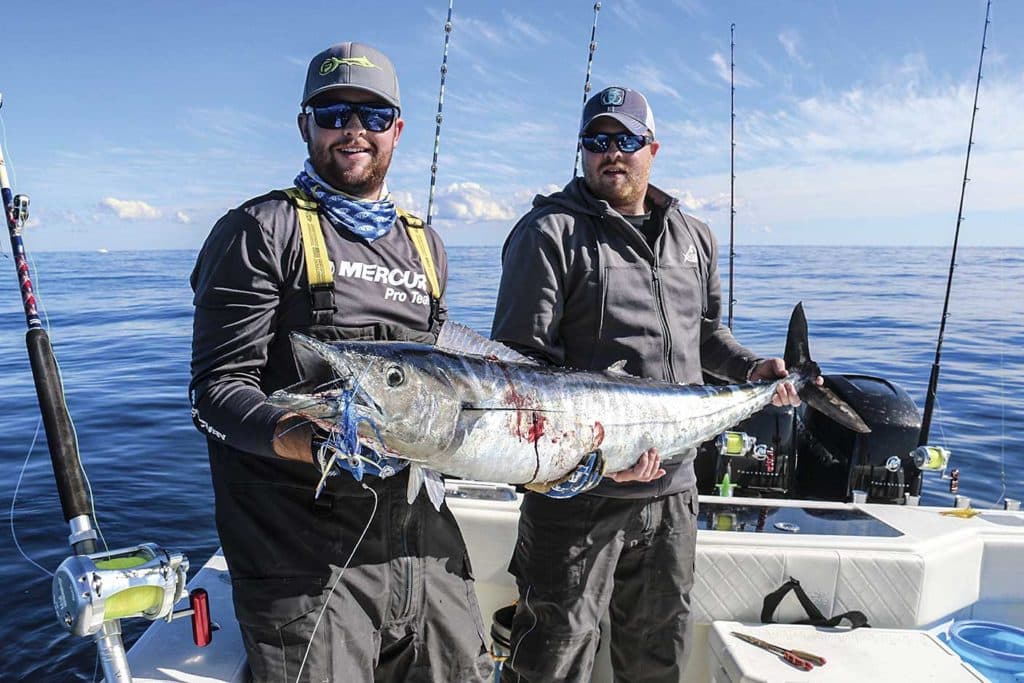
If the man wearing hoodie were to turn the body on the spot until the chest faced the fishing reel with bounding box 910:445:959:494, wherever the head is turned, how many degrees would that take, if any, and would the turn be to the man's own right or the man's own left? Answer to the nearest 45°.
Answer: approximately 90° to the man's own left

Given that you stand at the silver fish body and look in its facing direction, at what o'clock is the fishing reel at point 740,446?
The fishing reel is roughly at 4 o'clock from the silver fish body.

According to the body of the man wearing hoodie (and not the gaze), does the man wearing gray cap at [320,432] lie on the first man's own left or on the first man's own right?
on the first man's own right

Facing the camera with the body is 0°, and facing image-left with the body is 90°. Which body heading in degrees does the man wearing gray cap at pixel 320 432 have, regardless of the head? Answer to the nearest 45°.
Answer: approximately 315°

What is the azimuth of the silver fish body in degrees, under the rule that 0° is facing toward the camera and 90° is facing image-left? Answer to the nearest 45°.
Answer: approximately 90°

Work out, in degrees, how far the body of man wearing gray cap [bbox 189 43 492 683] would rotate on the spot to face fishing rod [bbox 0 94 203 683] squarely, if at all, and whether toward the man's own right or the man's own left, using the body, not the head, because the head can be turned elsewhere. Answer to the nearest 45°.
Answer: approximately 135° to the man's own right

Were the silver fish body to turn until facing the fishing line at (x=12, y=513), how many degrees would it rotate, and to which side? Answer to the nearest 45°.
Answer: approximately 45° to its right

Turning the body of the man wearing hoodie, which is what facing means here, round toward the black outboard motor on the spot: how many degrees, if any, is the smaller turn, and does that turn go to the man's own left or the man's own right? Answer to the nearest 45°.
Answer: approximately 90° to the man's own left

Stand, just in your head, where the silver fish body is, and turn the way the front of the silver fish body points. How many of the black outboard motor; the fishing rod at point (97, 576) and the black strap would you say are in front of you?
1
